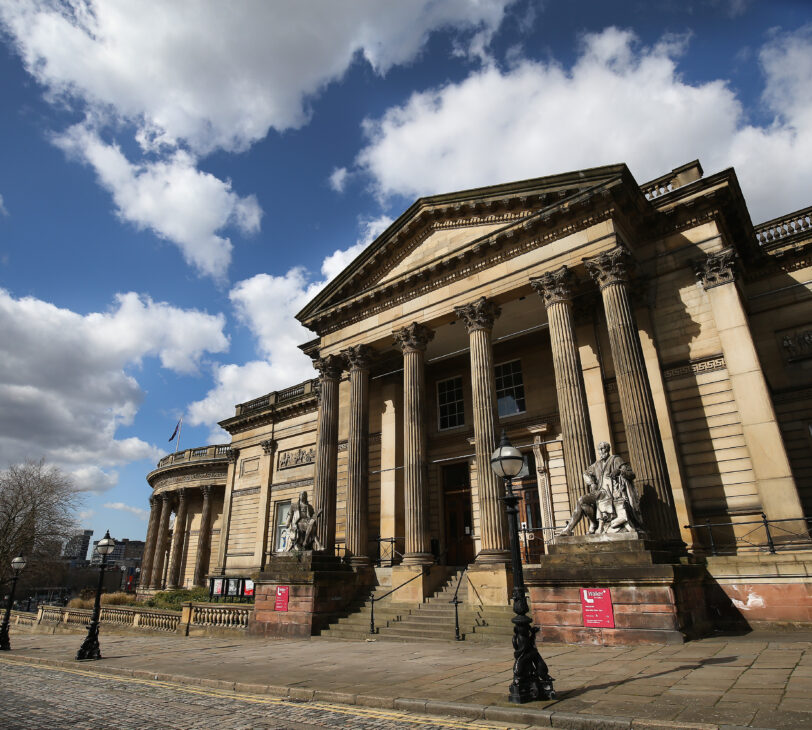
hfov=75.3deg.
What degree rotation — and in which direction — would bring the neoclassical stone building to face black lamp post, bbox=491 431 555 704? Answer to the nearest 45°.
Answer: approximately 45° to its left

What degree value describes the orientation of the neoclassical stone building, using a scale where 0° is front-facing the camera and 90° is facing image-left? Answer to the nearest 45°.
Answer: approximately 45°

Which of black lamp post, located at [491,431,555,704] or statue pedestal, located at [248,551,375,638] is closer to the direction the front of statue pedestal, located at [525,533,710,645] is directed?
the black lamp post

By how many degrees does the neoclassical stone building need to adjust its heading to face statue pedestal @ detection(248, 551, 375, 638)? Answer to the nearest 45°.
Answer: approximately 45° to its right

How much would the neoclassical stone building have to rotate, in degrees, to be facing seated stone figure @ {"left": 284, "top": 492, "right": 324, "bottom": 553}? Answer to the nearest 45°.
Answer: approximately 45° to its right

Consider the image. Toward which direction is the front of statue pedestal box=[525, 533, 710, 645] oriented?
toward the camera

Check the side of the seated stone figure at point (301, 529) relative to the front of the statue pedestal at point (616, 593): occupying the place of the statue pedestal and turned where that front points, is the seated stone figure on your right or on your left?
on your right

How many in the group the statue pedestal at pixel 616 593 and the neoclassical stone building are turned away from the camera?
0

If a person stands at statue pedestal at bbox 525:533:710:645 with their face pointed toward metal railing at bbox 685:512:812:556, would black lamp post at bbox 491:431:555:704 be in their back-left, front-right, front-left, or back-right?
back-right
